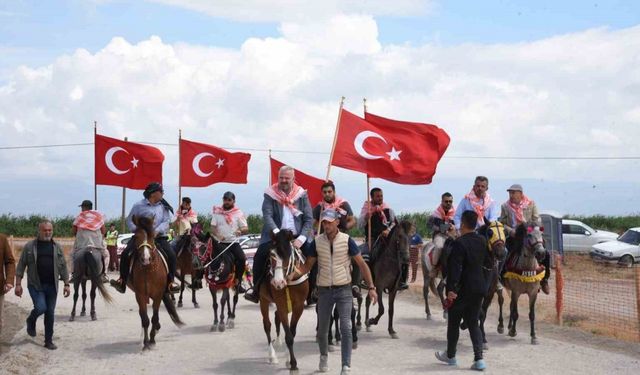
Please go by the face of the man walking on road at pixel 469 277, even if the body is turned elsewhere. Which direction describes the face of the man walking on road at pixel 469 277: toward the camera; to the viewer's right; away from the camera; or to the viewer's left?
away from the camera

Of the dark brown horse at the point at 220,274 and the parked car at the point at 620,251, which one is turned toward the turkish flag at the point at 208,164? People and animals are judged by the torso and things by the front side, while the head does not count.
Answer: the parked car

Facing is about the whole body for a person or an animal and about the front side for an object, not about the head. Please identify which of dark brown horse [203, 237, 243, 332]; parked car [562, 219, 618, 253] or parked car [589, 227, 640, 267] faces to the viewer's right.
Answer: parked car [562, 219, 618, 253]

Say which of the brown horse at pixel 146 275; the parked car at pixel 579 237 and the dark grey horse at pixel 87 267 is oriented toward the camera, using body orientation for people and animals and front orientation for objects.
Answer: the brown horse

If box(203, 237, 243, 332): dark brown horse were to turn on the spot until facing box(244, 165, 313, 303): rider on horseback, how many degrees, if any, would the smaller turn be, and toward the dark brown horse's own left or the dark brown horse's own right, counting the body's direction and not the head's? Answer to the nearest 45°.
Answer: approximately 45° to the dark brown horse's own left

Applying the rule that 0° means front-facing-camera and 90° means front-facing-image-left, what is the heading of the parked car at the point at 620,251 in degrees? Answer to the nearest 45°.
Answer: approximately 45°

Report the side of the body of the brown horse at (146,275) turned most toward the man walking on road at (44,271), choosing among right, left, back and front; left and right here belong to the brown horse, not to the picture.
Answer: right

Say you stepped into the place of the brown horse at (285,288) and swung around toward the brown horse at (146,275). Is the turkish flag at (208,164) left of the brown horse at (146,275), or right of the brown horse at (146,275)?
right

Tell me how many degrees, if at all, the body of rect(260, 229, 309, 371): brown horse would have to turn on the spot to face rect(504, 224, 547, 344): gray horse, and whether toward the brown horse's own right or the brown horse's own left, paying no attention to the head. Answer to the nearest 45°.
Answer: approximately 135° to the brown horse's own left

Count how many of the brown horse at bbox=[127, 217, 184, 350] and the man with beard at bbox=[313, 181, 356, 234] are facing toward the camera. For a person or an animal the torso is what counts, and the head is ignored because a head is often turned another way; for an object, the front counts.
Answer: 2
